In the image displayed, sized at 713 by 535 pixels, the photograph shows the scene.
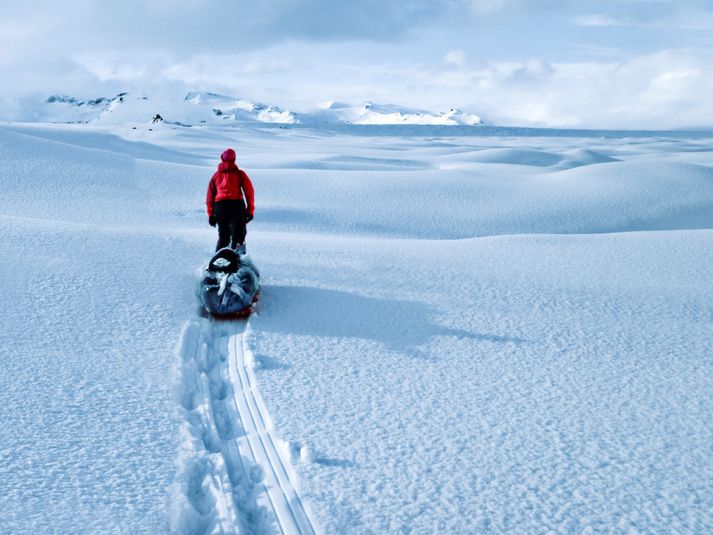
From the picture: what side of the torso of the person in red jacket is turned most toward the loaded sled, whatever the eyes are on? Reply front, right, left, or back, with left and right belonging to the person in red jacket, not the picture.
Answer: back

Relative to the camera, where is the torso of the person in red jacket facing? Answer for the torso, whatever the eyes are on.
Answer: away from the camera
